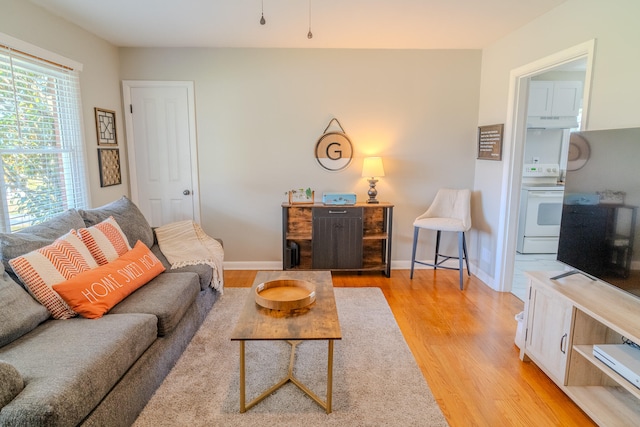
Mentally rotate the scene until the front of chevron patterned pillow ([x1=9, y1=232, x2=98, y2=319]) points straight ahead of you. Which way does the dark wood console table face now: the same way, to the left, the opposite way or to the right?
to the right

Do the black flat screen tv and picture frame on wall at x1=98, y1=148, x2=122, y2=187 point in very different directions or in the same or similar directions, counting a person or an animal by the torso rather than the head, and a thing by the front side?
very different directions

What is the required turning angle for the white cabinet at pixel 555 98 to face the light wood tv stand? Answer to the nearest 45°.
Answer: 0° — it already faces it

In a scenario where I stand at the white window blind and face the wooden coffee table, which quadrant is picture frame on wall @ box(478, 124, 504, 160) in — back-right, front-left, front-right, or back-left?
front-left

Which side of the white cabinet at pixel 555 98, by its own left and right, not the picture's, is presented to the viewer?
front

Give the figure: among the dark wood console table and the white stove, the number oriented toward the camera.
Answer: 2

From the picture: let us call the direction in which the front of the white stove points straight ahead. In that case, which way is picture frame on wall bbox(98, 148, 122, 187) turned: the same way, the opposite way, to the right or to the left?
to the left

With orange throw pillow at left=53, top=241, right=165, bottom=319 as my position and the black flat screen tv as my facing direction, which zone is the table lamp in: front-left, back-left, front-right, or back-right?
front-left

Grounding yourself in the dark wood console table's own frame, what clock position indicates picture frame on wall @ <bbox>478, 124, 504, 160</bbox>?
The picture frame on wall is roughly at 9 o'clock from the dark wood console table.

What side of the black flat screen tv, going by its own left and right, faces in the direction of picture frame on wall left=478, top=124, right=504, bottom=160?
right

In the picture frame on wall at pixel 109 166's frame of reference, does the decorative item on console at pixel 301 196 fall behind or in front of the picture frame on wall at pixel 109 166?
in front

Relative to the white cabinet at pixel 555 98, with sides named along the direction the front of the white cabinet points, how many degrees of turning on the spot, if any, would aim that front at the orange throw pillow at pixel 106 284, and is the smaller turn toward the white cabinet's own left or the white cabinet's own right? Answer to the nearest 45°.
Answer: approximately 45° to the white cabinet's own right

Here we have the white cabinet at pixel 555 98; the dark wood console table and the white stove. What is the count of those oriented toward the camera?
3

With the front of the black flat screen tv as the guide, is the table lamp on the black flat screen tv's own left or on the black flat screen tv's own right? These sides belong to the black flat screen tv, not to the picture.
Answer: on the black flat screen tv's own right

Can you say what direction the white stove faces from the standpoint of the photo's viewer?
facing the viewer

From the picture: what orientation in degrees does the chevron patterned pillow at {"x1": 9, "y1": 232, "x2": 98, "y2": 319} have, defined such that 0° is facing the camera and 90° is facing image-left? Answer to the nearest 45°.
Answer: approximately 315°

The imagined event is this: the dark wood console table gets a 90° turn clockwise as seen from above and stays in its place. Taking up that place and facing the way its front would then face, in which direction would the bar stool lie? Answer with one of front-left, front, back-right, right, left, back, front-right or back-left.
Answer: back

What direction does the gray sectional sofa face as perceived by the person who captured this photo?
facing the viewer and to the right of the viewer

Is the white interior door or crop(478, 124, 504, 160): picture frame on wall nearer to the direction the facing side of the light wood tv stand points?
the white interior door

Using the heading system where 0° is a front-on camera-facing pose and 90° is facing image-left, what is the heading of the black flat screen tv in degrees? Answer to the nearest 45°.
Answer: approximately 45°

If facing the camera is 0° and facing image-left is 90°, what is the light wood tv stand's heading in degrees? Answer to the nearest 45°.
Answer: approximately 45°

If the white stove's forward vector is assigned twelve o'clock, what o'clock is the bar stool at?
The bar stool is roughly at 1 o'clock from the white stove.

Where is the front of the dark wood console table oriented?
toward the camera
